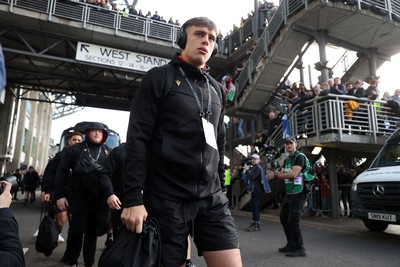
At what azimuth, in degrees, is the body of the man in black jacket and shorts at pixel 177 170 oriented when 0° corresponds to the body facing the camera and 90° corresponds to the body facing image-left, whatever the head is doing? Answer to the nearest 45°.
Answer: approximately 315°

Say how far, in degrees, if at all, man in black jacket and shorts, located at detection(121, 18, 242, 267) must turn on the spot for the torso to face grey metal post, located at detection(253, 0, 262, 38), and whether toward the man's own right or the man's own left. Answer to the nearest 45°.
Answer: approximately 135° to the man's own left

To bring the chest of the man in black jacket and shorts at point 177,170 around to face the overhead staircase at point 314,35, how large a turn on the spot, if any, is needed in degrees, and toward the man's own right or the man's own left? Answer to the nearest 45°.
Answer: approximately 90° to the man's own left

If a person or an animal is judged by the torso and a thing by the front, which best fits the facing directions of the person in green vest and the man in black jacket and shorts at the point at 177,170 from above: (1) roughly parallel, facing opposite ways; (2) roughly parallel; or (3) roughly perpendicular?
roughly perpendicular
